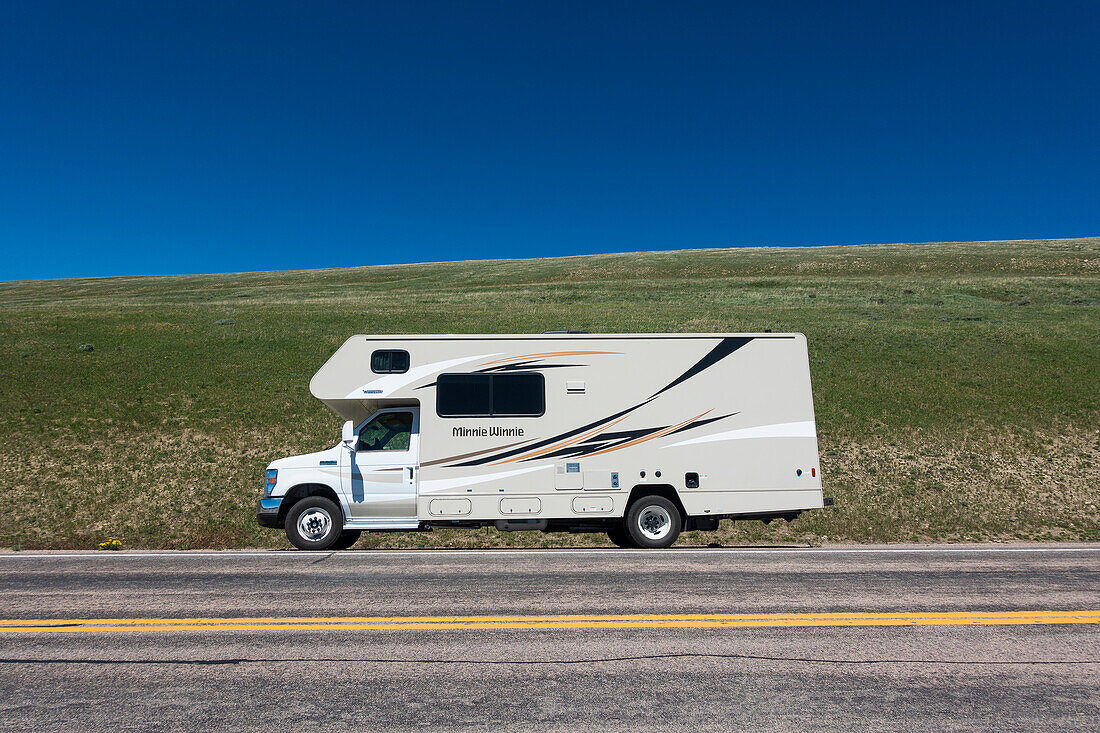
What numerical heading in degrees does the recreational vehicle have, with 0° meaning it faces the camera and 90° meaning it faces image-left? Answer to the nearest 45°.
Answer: approximately 90°
